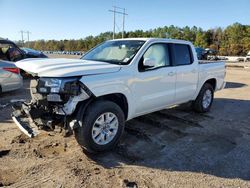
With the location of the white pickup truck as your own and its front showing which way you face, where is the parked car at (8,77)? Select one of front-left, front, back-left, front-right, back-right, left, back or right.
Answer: right

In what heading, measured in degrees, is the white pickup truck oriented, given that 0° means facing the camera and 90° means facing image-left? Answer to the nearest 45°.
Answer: approximately 45°
